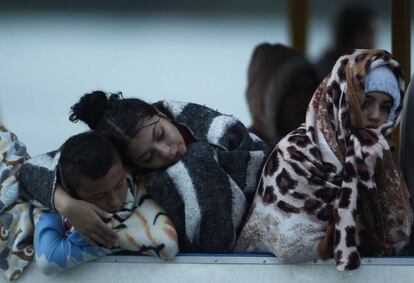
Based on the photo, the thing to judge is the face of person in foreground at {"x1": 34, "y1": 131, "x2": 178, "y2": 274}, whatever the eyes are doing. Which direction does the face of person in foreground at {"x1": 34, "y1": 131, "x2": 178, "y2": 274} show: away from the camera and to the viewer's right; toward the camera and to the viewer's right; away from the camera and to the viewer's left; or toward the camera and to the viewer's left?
toward the camera and to the viewer's right

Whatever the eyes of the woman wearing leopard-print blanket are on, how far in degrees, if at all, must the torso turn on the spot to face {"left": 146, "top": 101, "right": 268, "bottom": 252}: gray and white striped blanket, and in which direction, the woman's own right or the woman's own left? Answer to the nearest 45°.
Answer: approximately 135° to the woman's own right

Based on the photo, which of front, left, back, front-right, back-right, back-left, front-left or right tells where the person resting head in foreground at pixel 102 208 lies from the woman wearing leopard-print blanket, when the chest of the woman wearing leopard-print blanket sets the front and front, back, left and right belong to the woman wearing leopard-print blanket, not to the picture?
back-right

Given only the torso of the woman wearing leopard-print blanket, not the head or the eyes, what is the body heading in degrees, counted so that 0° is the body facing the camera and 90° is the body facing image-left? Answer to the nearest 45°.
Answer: approximately 315°
